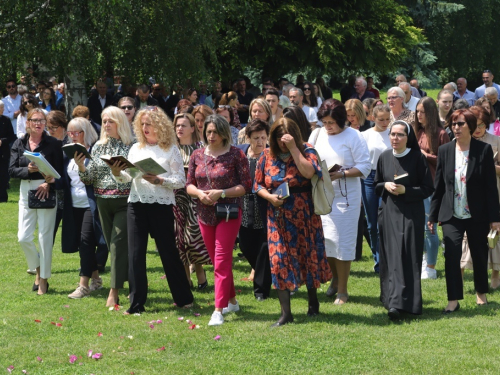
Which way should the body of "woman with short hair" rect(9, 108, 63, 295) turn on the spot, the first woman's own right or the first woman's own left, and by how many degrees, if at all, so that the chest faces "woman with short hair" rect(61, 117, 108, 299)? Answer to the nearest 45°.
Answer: approximately 45° to the first woman's own left

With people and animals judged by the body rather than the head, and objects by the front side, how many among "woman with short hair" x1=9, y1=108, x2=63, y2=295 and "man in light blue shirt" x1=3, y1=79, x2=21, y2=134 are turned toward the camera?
2

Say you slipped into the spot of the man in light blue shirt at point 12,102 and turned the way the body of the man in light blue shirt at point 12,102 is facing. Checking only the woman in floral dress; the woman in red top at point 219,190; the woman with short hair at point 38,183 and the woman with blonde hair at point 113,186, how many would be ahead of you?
4

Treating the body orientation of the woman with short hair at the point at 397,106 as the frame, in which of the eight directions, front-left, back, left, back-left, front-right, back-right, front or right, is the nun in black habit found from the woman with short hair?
front-left

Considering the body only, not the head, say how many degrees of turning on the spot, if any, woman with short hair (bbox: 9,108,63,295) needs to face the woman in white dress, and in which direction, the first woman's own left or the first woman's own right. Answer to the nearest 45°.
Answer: approximately 45° to the first woman's own left

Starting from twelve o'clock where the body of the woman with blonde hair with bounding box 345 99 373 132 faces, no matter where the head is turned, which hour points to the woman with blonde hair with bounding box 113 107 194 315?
the woman with blonde hair with bounding box 113 107 194 315 is roughly at 12 o'clock from the woman with blonde hair with bounding box 345 99 373 132.

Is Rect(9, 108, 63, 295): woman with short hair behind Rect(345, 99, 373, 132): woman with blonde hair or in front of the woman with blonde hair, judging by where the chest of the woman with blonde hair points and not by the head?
in front

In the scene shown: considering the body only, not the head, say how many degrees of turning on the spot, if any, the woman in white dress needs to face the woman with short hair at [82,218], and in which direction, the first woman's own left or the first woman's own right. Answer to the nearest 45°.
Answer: approximately 45° to the first woman's own right

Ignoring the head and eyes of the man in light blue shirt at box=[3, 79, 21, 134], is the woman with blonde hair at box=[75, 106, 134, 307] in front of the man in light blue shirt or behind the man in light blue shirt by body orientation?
in front
